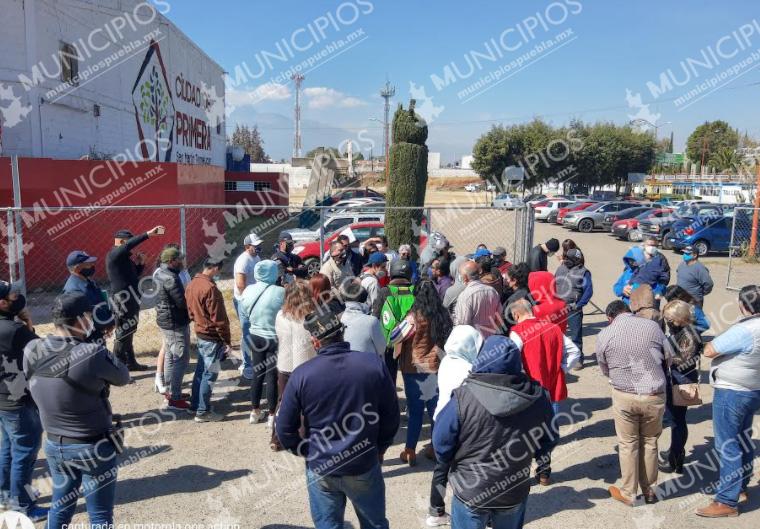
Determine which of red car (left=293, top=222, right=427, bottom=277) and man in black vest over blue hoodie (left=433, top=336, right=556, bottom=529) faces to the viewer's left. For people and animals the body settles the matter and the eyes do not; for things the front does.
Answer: the red car

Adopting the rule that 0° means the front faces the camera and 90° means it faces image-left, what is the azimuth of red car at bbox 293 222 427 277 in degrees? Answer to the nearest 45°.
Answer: approximately 90°

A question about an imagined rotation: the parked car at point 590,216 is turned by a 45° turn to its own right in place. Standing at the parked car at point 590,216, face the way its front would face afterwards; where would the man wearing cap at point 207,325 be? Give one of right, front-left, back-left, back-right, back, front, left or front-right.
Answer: left

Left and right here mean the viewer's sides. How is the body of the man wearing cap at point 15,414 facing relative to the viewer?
facing to the right of the viewer

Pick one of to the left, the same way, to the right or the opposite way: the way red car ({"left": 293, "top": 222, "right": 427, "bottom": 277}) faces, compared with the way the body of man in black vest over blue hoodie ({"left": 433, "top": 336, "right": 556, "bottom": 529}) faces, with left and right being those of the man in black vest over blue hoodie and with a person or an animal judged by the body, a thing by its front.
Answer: to the left

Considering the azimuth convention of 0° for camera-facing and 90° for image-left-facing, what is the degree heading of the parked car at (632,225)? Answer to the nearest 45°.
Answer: approximately 45°

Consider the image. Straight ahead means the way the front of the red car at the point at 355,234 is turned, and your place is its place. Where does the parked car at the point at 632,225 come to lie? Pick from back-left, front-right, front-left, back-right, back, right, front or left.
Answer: back-right

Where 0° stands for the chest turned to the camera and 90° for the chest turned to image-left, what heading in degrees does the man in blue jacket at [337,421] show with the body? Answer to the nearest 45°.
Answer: approximately 180°

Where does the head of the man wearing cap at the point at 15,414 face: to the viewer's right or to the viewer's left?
to the viewer's right

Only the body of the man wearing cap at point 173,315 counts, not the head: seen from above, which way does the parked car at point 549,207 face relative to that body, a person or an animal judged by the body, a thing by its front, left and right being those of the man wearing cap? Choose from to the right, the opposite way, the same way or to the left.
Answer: the opposite way

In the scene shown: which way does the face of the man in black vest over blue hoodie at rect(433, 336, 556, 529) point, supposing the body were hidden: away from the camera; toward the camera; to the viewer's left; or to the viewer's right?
away from the camera

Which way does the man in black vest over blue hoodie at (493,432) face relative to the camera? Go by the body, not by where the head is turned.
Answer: away from the camera

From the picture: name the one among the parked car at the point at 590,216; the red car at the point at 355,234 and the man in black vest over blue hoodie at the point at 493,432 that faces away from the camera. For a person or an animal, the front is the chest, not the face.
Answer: the man in black vest over blue hoodie
